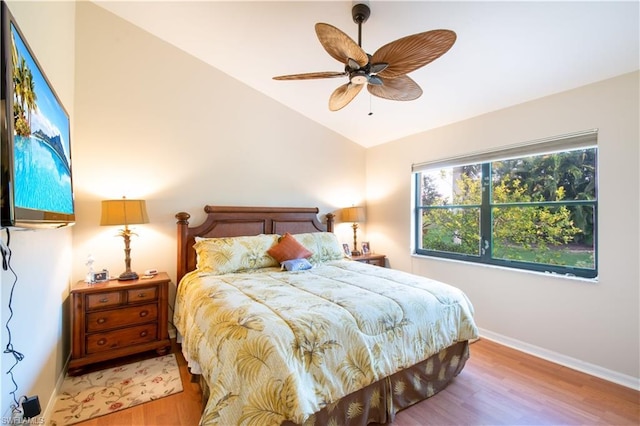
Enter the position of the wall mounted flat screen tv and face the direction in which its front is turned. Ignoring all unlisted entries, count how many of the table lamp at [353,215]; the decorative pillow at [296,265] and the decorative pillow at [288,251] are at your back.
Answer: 0

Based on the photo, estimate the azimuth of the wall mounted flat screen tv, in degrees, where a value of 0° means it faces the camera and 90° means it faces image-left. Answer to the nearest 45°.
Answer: approximately 270°

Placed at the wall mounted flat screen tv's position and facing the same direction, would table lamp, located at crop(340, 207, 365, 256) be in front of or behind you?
in front

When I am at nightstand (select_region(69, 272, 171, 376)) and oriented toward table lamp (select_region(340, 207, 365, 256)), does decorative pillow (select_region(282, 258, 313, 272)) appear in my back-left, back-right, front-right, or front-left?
front-right

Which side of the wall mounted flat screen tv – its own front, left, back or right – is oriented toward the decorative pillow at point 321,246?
front

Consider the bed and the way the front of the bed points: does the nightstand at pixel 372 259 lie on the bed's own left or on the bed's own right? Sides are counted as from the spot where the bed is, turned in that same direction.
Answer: on the bed's own left

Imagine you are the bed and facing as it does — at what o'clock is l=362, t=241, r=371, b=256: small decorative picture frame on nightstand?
The small decorative picture frame on nightstand is roughly at 8 o'clock from the bed.

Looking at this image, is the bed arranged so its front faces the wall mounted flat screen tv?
no

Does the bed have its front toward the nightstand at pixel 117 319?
no

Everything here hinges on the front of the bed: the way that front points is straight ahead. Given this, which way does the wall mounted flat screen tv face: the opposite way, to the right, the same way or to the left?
to the left

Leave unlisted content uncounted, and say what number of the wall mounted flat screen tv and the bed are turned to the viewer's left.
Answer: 0

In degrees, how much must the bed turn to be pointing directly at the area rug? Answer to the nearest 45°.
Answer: approximately 135° to its right

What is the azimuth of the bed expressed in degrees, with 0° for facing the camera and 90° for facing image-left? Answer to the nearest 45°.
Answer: approximately 315°
